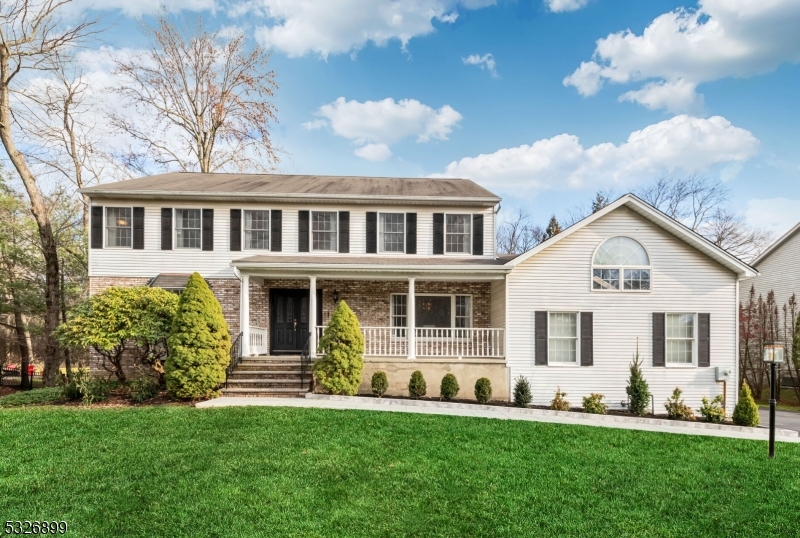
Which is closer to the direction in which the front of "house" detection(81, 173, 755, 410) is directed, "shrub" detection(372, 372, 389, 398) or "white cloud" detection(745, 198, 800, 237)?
the shrub

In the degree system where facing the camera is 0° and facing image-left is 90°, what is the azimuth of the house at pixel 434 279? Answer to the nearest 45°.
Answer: approximately 0°

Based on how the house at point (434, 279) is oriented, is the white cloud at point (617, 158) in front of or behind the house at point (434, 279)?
behind

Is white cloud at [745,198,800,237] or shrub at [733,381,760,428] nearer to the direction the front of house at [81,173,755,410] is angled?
the shrub

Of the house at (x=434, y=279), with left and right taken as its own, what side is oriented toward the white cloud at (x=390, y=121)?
back
